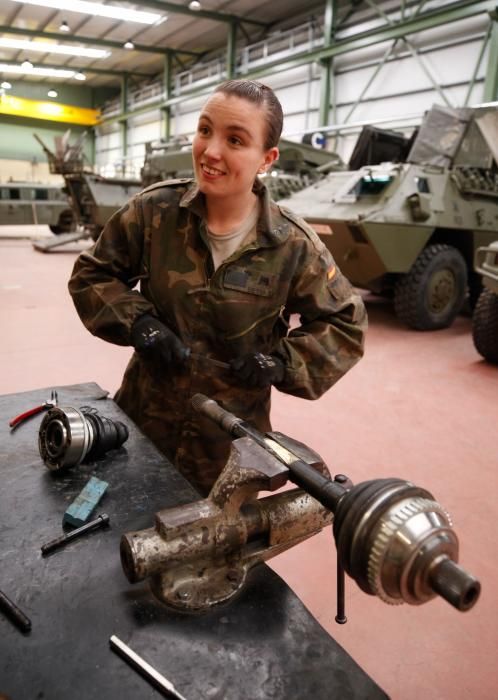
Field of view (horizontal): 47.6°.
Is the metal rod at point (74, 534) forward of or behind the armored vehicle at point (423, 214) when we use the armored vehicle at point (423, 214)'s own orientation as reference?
forward

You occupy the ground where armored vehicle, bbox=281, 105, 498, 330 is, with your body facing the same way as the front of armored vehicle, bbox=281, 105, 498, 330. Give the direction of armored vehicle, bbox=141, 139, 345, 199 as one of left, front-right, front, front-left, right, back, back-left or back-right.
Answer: right

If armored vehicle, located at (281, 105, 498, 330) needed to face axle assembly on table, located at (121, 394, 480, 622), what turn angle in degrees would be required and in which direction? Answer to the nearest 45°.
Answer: approximately 45° to its left

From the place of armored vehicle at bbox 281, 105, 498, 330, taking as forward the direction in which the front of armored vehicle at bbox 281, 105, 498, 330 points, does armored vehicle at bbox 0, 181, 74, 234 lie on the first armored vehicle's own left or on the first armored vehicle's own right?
on the first armored vehicle's own right

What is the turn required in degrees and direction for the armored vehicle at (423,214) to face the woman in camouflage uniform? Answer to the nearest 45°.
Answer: approximately 45° to its left

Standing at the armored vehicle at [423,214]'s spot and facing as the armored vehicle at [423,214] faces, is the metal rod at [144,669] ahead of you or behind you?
ahead

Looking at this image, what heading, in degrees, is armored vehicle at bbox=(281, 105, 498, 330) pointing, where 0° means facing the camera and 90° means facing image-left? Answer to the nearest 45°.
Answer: approximately 45°

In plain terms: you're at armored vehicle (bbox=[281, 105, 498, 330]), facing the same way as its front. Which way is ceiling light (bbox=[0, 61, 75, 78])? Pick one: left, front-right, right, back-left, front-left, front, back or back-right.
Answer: right

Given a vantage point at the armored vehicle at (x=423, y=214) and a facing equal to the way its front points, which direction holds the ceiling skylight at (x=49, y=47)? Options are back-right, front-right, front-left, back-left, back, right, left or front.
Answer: right

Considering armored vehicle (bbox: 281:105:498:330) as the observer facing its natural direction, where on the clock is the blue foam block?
The blue foam block is roughly at 11 o'clock from the armored vehicle.

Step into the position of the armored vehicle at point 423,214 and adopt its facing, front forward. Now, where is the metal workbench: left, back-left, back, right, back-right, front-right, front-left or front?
front-left
